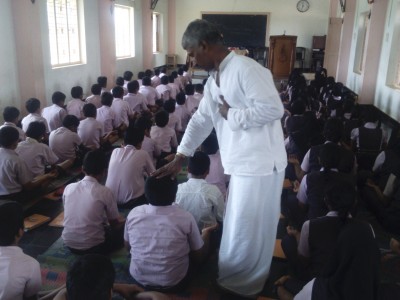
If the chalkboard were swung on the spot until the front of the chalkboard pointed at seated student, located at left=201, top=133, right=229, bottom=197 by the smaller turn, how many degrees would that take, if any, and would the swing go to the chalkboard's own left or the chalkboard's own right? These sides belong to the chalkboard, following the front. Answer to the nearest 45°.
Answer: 0° — it already faces them

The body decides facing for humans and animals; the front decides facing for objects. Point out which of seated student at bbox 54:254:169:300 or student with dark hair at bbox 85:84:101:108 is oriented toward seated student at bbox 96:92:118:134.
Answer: seated student at bbox 54:254:169:300

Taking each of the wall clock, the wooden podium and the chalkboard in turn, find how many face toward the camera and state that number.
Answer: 3

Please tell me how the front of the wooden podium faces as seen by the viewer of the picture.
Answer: facing the viewer

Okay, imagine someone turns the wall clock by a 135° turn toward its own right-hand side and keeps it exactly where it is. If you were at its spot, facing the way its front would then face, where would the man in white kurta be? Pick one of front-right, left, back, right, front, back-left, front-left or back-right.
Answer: back-left

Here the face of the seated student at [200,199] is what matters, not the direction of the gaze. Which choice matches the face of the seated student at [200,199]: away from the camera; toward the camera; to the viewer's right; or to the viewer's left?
away from the camera

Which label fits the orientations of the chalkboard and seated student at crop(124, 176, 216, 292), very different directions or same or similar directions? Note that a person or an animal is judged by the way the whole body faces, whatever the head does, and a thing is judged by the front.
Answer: very different directions

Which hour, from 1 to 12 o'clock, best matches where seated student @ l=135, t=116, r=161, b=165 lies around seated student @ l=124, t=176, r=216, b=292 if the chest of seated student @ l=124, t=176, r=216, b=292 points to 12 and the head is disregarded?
seated student @ l=135, t=116, r=161, b=165 is roughly at 12 o'clock from seated student @ l=124, t=176, r=216, b=292.

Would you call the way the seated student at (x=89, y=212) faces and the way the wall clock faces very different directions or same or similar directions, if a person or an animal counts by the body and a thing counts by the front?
very different directions

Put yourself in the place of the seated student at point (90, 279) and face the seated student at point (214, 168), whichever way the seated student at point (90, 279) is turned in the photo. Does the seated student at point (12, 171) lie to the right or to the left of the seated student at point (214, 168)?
left

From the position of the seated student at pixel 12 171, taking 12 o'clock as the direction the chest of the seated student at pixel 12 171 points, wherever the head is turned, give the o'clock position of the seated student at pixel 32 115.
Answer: the seated student at pixel 32 115 is roughly at 11 o'clock from the seated student at pixel 12 171.

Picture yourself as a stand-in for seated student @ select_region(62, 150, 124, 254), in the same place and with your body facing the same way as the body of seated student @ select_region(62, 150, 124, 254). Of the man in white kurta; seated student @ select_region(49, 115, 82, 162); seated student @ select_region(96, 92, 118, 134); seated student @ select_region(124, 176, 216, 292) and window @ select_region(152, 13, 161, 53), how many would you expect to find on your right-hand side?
2

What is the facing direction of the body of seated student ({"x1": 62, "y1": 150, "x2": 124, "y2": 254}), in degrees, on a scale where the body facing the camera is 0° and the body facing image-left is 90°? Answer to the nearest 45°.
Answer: approximately 225°

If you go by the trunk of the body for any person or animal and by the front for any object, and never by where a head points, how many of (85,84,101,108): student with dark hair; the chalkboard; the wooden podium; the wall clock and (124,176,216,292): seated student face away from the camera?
2

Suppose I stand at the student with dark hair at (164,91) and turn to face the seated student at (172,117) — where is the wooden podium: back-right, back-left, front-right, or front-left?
back-left

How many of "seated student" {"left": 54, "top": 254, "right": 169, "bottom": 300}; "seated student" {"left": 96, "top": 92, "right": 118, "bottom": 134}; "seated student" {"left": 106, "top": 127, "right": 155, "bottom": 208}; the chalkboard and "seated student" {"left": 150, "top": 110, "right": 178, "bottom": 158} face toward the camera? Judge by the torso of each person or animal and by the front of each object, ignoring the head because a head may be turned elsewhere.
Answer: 1

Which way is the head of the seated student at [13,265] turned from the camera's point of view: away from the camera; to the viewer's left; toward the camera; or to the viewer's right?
away from the camera

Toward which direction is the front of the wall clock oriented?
toward the camera

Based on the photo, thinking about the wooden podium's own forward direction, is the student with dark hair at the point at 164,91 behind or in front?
in front

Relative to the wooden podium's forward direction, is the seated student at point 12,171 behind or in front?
in front

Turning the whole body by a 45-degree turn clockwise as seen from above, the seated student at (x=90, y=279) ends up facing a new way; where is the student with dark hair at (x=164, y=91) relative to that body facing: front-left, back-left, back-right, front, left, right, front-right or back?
front-left
